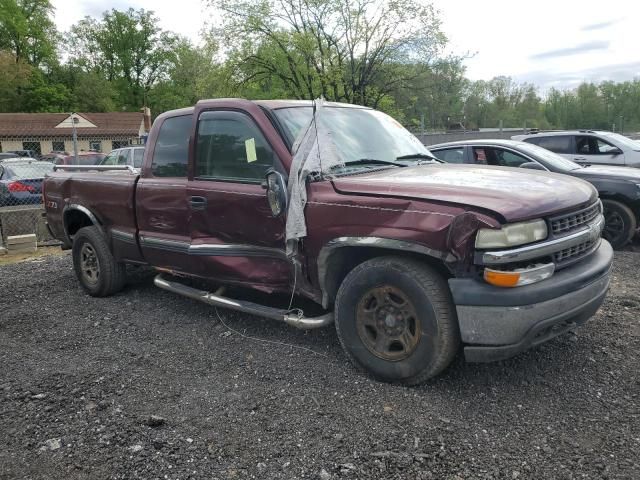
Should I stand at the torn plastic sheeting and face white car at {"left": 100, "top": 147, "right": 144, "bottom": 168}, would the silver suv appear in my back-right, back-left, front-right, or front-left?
front-right

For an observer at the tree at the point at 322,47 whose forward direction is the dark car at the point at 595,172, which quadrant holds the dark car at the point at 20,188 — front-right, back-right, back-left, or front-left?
front-right

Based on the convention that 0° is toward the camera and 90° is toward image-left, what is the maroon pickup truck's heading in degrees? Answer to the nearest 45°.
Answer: approximately 315°

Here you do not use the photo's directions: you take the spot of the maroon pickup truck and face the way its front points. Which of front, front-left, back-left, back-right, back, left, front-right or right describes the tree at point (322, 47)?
back-left

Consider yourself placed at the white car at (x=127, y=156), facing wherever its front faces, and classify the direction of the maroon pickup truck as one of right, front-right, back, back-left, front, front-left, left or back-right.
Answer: left

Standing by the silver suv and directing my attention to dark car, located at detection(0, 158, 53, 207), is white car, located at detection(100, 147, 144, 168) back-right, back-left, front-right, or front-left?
front-right

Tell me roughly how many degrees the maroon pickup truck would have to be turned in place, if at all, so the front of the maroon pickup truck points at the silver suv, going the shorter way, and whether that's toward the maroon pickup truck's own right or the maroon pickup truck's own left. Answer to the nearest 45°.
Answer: approximately 90° to the maroon pickup truck's own left
